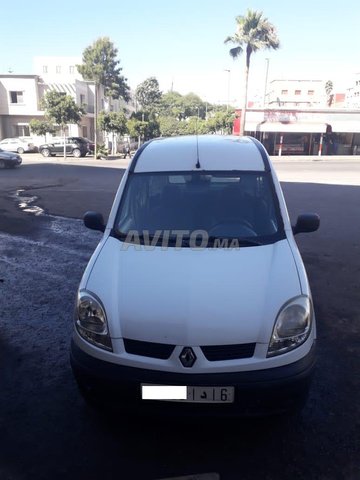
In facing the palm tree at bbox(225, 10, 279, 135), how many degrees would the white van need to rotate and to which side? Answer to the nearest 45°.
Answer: approximately 180°

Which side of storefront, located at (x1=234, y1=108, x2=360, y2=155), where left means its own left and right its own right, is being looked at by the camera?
front

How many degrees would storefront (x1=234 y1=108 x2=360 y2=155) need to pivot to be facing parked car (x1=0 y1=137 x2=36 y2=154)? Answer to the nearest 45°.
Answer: approximately 90° to its right

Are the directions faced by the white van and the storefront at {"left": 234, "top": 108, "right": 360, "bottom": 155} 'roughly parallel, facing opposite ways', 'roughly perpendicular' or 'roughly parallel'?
roughly parallel

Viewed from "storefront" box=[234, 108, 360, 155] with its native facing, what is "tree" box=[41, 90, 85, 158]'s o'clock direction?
The tree is roughly at 2 o'clock from the storefront.

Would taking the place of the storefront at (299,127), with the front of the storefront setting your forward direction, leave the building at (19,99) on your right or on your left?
on your right

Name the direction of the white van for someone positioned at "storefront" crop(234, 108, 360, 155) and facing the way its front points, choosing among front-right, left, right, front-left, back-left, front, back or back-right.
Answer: front

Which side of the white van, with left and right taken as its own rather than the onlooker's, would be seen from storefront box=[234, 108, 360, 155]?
back

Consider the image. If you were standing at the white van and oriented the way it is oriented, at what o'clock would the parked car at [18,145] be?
The parked car is roughly at 5 o'clock from the white van.

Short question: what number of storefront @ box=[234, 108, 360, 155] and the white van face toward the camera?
2

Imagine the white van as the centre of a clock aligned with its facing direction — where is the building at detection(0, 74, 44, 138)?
The building is roughly at 5 o'clock from the white van.

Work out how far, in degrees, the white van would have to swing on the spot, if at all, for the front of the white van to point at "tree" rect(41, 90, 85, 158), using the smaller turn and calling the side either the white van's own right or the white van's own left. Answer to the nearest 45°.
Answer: approximately 180°

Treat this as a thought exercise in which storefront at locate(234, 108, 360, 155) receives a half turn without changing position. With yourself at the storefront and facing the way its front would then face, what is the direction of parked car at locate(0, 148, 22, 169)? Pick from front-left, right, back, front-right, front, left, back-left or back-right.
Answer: back-left

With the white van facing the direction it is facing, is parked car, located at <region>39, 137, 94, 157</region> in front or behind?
behind

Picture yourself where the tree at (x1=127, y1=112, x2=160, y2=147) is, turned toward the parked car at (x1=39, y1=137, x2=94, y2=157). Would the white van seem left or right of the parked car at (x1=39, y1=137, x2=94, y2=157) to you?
left

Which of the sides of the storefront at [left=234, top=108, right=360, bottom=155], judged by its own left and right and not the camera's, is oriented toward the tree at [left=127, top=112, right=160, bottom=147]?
right
